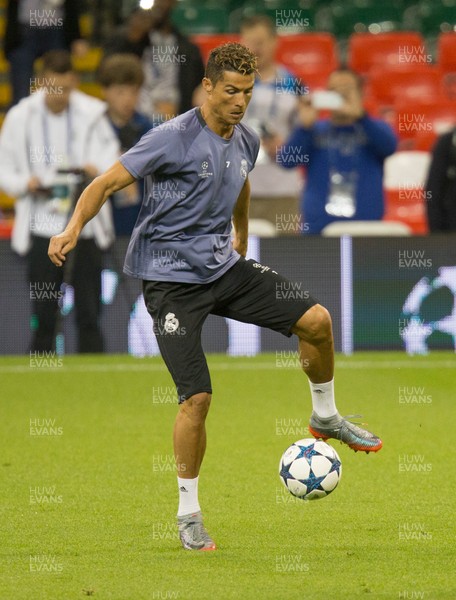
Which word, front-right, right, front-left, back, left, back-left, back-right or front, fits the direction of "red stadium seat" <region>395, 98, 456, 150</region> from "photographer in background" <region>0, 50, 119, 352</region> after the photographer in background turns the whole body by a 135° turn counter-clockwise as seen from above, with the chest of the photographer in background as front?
front

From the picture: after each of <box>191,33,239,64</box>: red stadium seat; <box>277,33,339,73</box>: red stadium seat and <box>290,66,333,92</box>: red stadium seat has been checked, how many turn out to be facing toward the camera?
3

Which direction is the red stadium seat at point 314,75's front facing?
toward the camera

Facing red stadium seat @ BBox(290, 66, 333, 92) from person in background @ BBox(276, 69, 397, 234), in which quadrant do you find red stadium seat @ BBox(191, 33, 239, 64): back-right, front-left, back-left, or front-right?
front-left

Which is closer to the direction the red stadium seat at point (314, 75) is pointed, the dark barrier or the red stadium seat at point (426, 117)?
the dark barrier

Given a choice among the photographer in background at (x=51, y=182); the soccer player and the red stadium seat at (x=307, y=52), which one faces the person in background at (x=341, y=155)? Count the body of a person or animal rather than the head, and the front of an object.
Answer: the red stadium seat

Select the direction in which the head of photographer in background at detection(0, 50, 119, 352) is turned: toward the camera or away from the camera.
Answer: toward the camera

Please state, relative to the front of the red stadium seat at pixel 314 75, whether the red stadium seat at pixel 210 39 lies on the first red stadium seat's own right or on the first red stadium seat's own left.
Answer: on the first red stadium seat's own right

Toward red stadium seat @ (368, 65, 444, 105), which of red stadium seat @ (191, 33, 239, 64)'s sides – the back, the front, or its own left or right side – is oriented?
left

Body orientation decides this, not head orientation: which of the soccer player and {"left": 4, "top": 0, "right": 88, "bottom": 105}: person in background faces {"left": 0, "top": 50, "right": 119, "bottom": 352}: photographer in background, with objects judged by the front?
the person in background

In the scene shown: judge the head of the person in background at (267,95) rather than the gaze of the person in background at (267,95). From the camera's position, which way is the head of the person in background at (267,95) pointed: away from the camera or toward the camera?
toward the camera

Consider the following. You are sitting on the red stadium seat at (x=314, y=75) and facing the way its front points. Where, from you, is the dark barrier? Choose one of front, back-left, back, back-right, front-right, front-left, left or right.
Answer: front

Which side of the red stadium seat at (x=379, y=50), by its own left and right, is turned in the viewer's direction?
front

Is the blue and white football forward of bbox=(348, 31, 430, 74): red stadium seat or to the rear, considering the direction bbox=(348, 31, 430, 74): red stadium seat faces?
forward

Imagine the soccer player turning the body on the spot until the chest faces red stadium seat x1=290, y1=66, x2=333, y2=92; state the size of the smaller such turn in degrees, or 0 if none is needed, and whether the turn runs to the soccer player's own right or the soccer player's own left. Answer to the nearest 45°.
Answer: approximately 135° to the soccer player's own left

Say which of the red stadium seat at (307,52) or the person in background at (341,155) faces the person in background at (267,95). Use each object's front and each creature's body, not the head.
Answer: the red stadium seat

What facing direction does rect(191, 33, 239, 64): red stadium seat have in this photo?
toward the camera

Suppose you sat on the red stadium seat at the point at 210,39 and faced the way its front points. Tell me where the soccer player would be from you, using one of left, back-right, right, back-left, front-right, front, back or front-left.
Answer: front

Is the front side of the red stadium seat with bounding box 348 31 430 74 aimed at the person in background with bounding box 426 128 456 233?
yes

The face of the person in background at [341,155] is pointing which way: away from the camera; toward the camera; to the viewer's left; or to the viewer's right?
toward the camera
